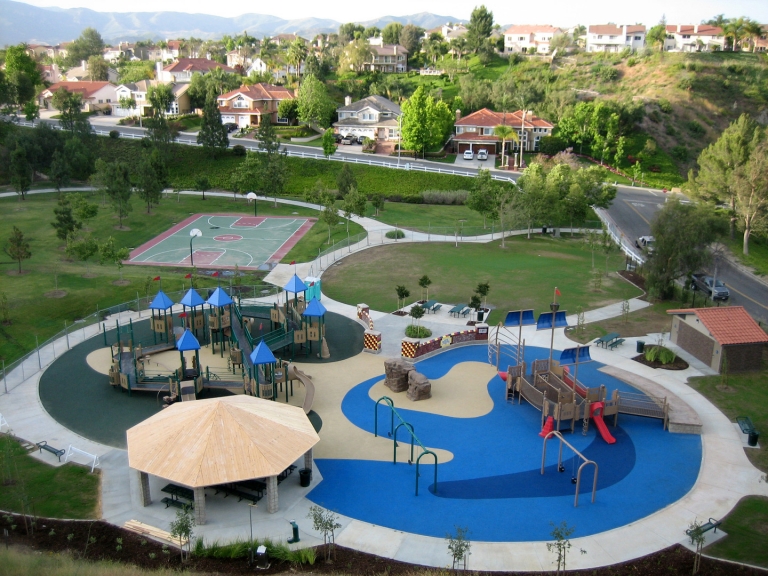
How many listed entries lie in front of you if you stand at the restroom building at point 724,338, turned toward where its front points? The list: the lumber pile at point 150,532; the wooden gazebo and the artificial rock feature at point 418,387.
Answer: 3

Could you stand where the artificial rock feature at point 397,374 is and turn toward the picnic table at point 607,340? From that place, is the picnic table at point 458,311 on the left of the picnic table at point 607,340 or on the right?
left

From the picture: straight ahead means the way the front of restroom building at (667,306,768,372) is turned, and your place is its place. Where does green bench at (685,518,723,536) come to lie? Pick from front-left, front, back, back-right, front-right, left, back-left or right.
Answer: front-left

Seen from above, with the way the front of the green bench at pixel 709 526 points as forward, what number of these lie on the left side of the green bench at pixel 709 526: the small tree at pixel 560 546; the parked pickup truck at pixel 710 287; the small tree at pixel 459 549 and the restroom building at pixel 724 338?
2

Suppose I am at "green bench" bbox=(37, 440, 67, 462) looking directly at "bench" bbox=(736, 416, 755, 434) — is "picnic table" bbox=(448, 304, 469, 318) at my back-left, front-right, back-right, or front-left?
front-left

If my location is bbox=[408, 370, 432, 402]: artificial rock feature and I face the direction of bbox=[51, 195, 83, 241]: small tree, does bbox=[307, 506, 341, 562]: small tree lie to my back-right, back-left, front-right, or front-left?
back-left

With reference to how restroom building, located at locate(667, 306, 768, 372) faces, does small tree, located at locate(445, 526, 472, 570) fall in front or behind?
in front

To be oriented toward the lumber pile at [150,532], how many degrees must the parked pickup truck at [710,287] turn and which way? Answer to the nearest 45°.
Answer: approximately 45° to its right

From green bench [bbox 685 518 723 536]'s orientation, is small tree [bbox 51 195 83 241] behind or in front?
in front

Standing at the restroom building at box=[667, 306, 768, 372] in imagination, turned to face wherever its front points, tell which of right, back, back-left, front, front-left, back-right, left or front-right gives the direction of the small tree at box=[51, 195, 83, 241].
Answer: front-right

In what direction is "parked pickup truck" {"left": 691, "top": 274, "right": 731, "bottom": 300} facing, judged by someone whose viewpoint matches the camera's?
facing the viewer and to the right of the viewer

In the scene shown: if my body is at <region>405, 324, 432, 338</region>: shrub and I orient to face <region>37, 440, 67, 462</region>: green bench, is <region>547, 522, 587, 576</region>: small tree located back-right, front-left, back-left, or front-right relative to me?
front-left

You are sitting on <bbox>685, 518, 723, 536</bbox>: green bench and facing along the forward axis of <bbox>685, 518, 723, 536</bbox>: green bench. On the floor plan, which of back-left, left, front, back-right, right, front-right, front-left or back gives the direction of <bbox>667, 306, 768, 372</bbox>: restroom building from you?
front-right

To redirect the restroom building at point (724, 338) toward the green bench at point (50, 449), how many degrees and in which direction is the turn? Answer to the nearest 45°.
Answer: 0° — it already faces it

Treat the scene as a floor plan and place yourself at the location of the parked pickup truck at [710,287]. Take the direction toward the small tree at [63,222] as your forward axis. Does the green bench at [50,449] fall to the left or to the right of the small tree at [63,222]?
left

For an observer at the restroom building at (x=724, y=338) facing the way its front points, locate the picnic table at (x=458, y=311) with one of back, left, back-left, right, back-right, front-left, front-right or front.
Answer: front-right

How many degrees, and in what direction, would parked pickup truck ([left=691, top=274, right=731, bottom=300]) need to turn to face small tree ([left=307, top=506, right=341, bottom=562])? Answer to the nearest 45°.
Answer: approximately 45° to its right

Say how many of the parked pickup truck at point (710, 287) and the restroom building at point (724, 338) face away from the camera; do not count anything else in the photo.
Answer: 0

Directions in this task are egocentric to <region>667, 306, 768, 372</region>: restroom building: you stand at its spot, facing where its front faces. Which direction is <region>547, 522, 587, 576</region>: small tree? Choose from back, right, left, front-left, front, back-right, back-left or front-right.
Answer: front-left
